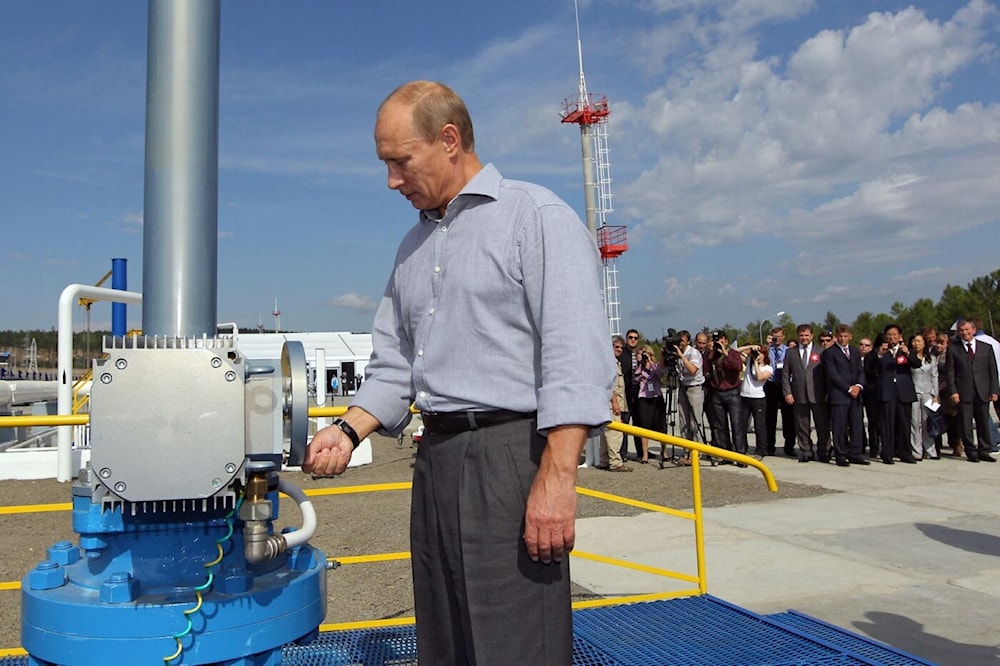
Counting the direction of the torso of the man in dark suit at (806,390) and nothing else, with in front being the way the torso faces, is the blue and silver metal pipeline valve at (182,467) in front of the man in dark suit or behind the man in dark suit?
in front

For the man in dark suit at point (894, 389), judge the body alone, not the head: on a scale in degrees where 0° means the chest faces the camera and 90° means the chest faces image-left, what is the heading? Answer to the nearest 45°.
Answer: approximately 0°

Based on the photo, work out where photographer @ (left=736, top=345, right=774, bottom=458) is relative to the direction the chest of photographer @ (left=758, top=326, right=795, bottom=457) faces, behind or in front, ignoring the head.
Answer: in front

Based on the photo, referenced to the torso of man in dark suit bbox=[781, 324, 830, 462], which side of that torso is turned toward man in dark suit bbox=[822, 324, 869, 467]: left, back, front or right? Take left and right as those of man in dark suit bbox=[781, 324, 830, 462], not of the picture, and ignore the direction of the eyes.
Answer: left

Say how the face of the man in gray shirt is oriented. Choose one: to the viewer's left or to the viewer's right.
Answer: to the viewer's left

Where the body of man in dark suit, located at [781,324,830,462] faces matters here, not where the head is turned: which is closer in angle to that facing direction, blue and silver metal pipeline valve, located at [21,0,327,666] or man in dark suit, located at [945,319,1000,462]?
the blue and silver metal pipeline valve

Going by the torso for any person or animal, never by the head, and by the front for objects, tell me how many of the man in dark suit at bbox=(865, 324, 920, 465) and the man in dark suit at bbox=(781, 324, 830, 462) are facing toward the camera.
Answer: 2
